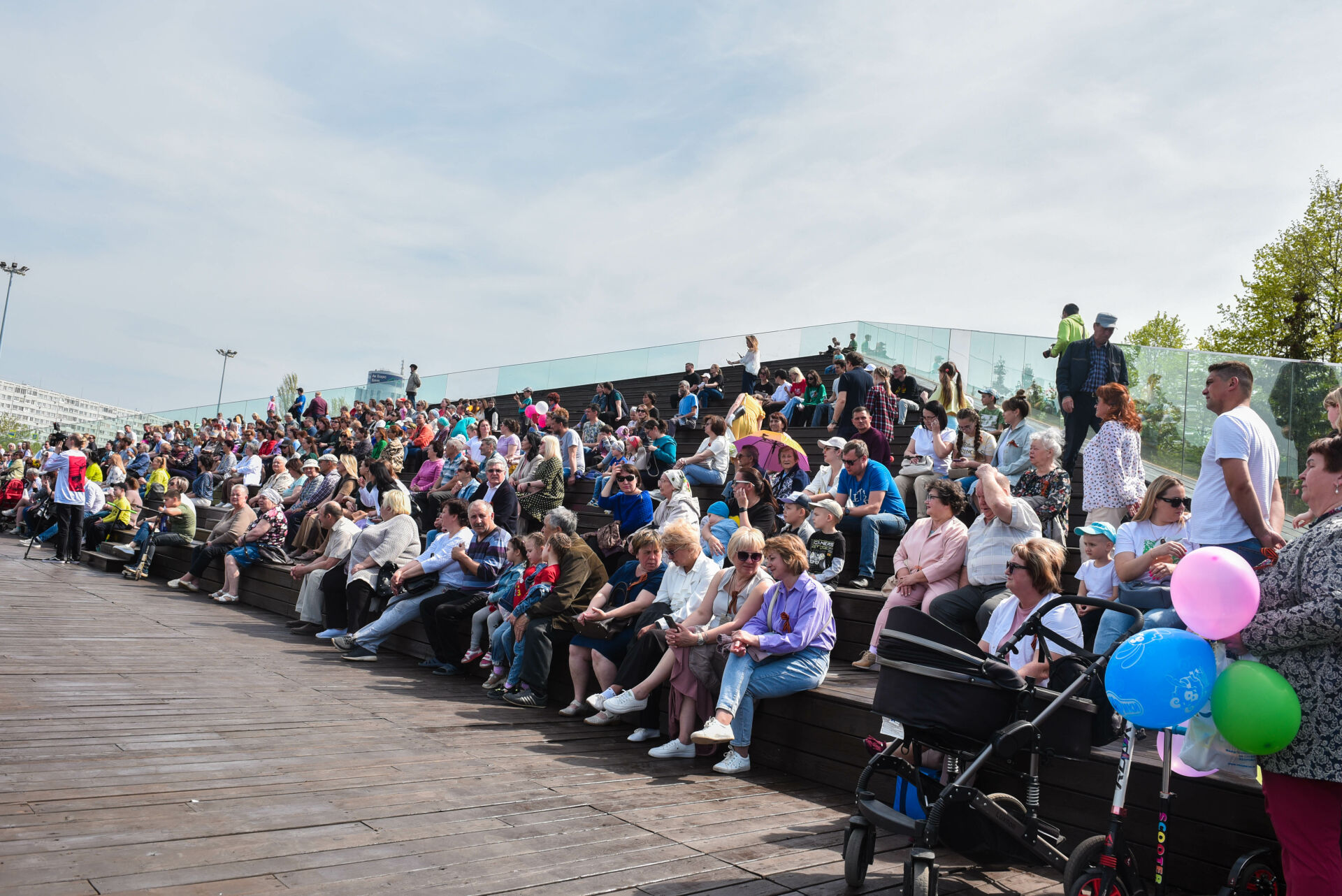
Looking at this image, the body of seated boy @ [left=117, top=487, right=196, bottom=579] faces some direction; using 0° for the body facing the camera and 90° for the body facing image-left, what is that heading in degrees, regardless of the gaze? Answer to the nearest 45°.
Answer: approximately 90°

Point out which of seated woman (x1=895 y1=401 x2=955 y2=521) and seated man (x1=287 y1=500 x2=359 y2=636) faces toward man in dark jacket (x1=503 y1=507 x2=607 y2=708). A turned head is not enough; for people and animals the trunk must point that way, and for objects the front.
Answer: the seated woman

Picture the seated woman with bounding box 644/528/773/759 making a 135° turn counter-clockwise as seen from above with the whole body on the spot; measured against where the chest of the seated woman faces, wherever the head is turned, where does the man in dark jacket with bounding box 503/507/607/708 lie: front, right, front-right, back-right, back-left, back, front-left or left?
back-left

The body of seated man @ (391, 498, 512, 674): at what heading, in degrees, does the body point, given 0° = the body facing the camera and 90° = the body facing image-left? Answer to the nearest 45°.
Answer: approximately 45°

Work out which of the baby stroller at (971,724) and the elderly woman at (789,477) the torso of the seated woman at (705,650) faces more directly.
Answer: the baby stroller

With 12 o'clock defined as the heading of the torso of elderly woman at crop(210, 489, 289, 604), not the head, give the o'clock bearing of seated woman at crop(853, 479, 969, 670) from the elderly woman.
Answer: The seated woman is roughly at 8 o'clock from the elderly woman.

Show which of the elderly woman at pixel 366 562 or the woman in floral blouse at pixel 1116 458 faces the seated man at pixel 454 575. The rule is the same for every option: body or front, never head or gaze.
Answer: the woman in floral blouse

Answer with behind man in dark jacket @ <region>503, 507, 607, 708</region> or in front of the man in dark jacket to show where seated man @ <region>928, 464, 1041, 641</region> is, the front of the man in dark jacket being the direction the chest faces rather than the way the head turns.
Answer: behind
